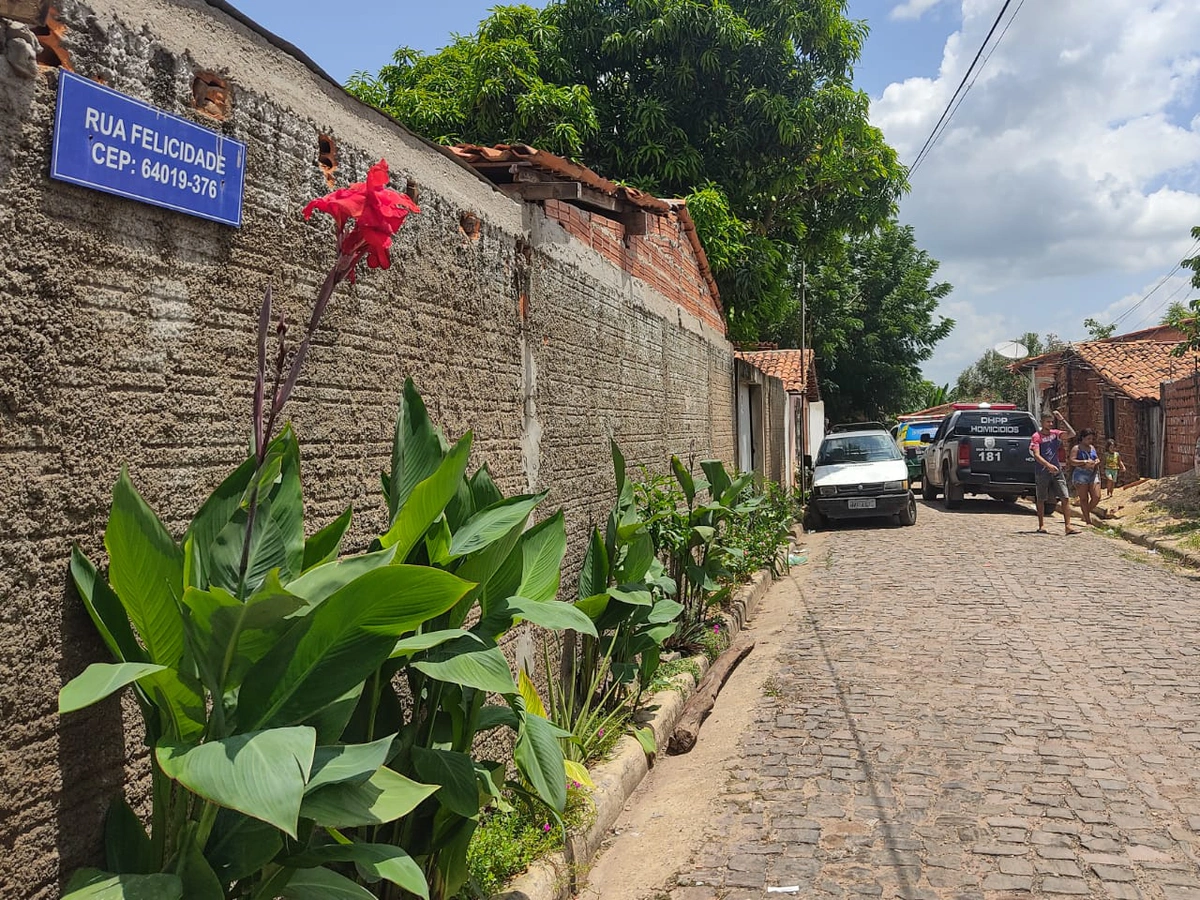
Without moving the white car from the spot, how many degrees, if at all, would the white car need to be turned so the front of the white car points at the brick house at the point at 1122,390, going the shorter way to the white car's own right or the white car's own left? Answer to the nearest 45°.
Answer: approximately 135° to the white car's own left

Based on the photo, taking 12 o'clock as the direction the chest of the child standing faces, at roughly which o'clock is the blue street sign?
The blue street sign is roughly at 12 o'clock from the child standing.

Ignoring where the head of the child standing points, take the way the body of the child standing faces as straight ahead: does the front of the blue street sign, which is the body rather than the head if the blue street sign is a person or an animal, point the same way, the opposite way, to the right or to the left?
to the left

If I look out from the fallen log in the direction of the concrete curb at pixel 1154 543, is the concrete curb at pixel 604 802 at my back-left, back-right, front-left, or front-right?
back-right

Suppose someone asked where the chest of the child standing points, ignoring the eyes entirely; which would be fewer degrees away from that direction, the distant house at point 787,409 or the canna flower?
the canna flower

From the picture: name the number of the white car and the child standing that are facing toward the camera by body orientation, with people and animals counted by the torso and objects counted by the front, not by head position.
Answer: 2

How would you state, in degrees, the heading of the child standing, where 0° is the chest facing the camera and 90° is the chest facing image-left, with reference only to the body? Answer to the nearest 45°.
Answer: approximately 0°

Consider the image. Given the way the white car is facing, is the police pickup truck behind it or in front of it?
behind

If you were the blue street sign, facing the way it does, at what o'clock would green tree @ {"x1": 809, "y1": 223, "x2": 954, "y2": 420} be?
The green tree is roughly at 9 o'clock from the blue street sign.

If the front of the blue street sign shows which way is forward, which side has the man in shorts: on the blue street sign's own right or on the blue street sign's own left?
on the blue street sign's own left

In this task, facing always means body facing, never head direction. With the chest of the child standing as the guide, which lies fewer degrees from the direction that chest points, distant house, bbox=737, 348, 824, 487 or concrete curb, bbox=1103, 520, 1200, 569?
the concrete curb

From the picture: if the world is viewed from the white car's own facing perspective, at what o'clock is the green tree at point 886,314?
The green tree is roughly at 6 o'clock from the white car.

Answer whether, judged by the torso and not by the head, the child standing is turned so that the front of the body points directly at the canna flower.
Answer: yes
